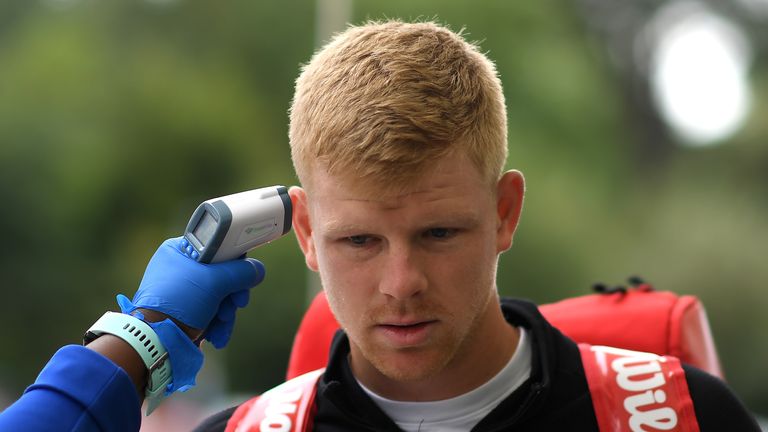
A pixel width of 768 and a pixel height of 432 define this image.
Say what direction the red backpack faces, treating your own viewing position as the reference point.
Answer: facing away from the viewer

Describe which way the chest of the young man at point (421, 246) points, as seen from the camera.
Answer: toward the camera
